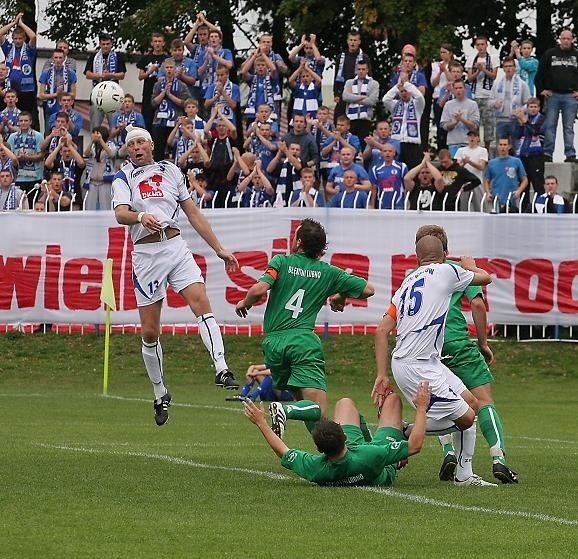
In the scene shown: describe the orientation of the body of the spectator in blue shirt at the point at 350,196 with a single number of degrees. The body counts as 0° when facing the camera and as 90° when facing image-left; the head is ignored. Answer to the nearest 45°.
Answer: approximately 0°

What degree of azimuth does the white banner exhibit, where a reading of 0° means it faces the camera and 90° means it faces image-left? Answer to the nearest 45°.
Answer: approximately 0°

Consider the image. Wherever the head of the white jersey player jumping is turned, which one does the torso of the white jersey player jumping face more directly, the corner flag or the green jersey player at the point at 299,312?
the green jersey player

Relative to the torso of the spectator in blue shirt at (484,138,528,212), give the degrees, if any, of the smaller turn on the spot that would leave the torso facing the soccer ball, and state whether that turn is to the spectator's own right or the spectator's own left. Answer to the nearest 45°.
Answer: approximately 45° to the spectator's own right

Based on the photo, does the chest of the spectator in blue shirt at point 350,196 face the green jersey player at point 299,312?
yes
